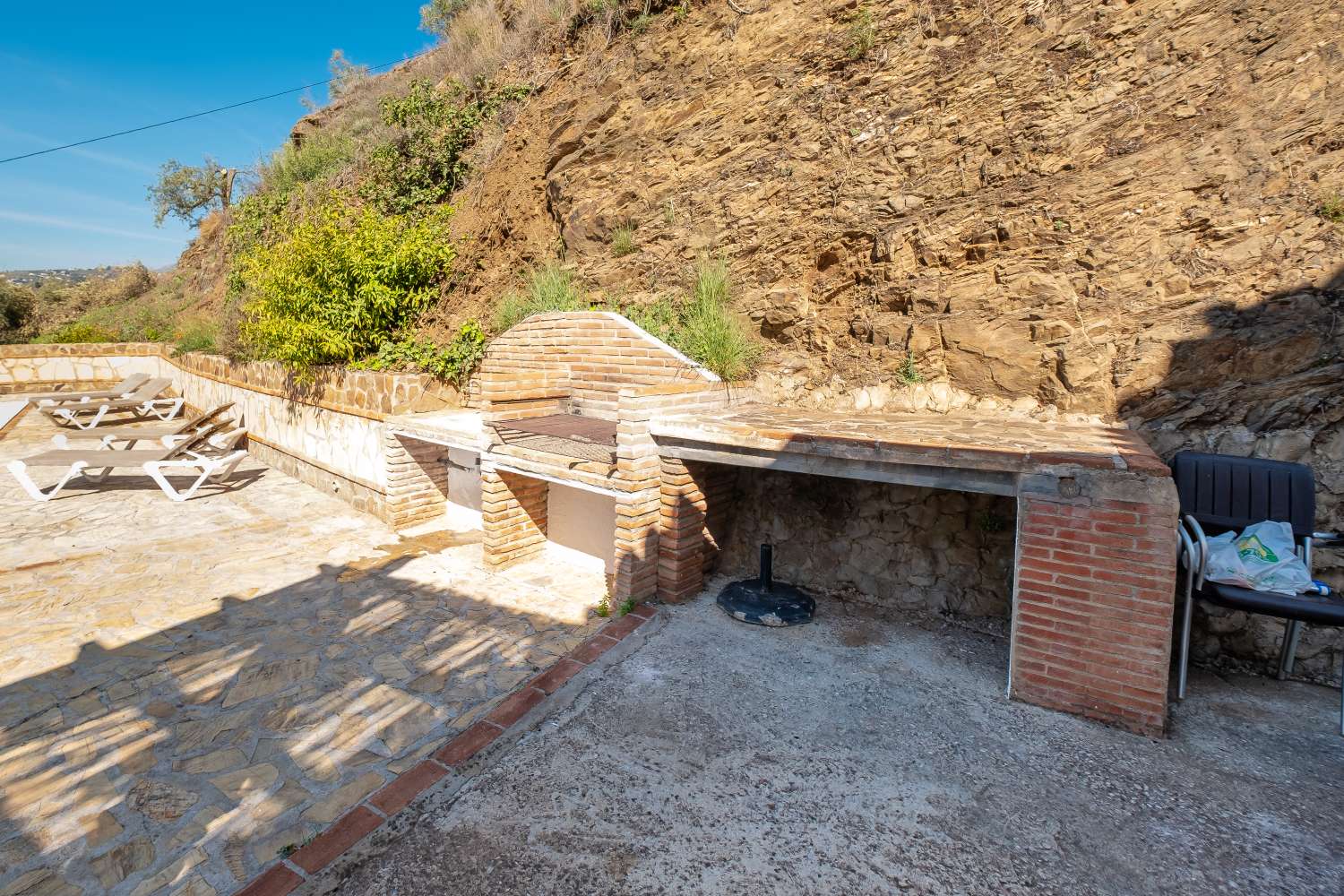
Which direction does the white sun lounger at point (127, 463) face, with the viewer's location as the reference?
facing to the left of the viewer

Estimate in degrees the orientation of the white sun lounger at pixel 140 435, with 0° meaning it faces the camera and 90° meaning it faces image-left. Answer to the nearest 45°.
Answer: approximately 90°

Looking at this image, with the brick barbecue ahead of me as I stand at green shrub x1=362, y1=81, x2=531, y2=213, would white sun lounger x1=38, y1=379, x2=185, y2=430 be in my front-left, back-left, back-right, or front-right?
back-right

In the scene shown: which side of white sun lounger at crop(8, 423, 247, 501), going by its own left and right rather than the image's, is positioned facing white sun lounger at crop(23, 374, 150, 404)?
right

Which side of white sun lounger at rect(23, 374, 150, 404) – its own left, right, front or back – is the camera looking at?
left

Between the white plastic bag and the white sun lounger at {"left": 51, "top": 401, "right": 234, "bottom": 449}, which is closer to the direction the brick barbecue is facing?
the white sun lounger

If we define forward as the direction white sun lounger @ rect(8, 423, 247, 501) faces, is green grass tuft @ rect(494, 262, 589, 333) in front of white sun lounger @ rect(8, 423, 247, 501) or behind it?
behind

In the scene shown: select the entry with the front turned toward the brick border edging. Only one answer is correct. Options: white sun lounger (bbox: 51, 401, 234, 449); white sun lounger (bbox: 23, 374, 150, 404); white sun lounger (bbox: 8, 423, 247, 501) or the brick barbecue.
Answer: the brick barbecue

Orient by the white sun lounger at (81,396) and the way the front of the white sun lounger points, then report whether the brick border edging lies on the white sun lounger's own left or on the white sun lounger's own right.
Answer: on the white sun lounger's own left

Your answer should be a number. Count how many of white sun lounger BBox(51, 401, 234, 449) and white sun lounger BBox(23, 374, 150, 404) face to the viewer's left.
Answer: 2

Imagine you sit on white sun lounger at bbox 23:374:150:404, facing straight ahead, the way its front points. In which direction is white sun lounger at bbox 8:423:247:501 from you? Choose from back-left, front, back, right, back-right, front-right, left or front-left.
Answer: left
